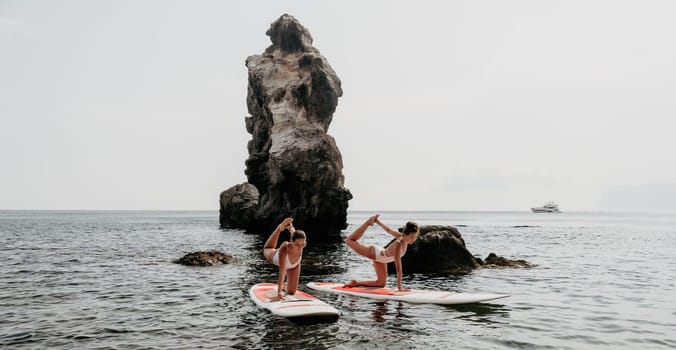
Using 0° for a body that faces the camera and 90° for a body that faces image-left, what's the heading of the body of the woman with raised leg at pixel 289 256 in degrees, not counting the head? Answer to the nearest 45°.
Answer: approximately 315°

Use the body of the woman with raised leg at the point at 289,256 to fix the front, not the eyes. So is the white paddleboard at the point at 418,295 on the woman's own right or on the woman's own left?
on the woman's own left

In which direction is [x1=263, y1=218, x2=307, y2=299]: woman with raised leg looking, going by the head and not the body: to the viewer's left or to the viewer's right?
to the viewer's right

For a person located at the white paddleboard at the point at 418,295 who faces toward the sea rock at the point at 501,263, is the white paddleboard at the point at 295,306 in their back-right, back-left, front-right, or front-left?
back-left

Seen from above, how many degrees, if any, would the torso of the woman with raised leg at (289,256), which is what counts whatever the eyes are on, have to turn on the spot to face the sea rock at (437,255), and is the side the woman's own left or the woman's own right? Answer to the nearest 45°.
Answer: approximately 90° to the woman's own left

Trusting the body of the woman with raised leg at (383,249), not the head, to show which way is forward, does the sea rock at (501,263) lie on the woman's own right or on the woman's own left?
on the woman's own left

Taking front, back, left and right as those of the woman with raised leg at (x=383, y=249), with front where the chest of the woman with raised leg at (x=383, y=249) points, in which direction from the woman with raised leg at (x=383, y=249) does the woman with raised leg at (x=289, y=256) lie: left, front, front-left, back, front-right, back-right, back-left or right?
back-right

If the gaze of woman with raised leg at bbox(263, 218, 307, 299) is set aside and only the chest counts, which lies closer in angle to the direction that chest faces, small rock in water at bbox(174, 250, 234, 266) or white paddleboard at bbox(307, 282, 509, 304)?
the white paddleboard

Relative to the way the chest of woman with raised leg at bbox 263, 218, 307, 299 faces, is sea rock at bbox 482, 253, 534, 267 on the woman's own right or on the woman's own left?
on the woman's own left

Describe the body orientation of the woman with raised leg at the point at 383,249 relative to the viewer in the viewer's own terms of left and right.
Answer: facing to the right of the viewer

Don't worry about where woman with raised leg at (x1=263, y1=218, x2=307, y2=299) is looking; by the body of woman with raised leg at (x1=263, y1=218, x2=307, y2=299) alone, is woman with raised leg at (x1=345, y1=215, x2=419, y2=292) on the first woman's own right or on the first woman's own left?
on the first woman's own left

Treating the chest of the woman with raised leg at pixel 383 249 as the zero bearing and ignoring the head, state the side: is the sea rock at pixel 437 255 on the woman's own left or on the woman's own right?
on the woman's own left
